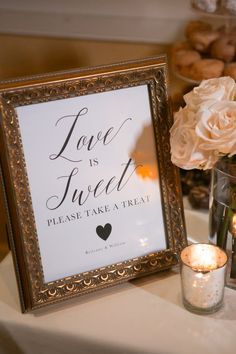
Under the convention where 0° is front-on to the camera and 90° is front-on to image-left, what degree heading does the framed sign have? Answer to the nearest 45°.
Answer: approximately 315°
